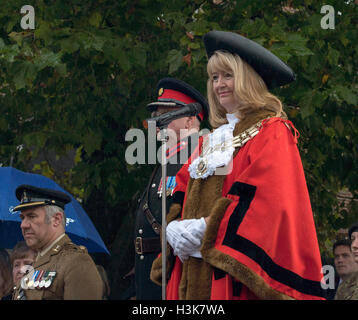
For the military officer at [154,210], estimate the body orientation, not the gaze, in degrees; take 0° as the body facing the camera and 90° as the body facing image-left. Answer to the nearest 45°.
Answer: approximately 45°

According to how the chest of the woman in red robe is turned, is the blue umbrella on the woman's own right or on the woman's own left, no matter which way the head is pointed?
on the woman's own right

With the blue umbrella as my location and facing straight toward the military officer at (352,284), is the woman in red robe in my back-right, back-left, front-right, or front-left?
front-right

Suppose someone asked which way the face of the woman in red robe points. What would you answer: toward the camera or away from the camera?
toward the camera

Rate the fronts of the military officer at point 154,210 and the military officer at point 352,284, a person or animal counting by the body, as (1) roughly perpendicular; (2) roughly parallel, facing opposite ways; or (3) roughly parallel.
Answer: roughly parallel

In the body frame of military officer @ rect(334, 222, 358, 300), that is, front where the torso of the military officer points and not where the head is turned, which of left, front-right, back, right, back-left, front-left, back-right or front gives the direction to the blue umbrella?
front-right

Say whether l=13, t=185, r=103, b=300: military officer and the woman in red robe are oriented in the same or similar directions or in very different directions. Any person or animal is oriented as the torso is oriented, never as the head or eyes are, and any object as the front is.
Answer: same or similar directions

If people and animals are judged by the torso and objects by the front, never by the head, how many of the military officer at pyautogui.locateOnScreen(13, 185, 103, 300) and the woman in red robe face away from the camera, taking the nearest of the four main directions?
0

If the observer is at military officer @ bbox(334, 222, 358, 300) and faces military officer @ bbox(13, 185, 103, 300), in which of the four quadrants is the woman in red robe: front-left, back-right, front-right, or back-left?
front-left

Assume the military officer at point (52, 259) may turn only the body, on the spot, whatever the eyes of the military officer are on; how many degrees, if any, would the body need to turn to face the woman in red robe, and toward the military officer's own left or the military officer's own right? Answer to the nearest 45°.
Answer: approximately 90° to the military officer's own left
